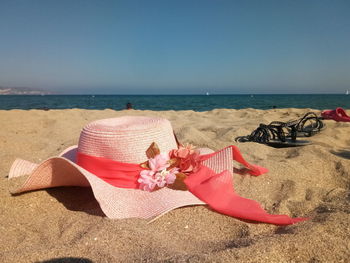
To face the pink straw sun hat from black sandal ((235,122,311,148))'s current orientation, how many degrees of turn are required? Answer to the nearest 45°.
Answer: approximately 90° to its left

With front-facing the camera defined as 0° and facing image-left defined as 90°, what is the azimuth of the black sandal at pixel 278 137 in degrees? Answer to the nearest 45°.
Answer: approximately 90°
